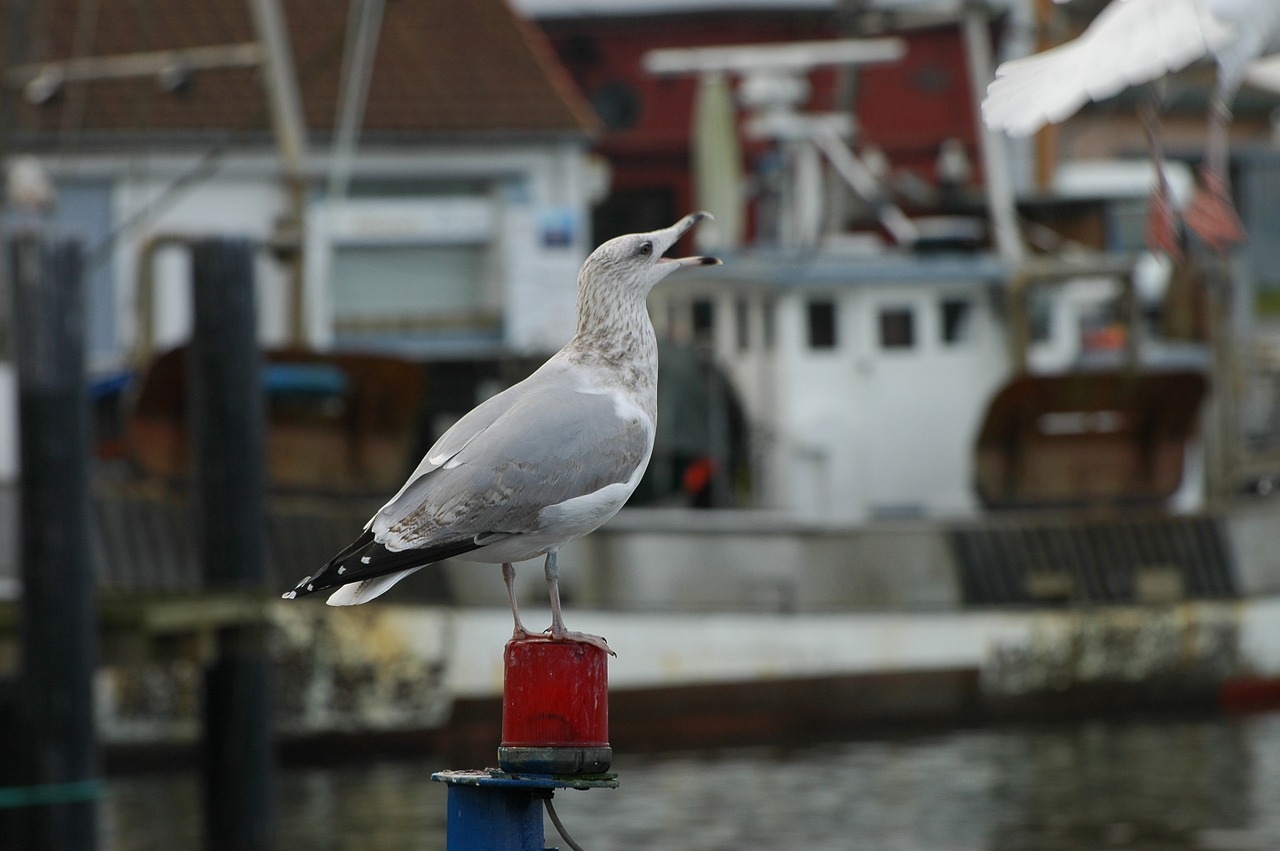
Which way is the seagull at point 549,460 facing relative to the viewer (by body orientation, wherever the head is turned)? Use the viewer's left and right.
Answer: facing to the right of the viewer
